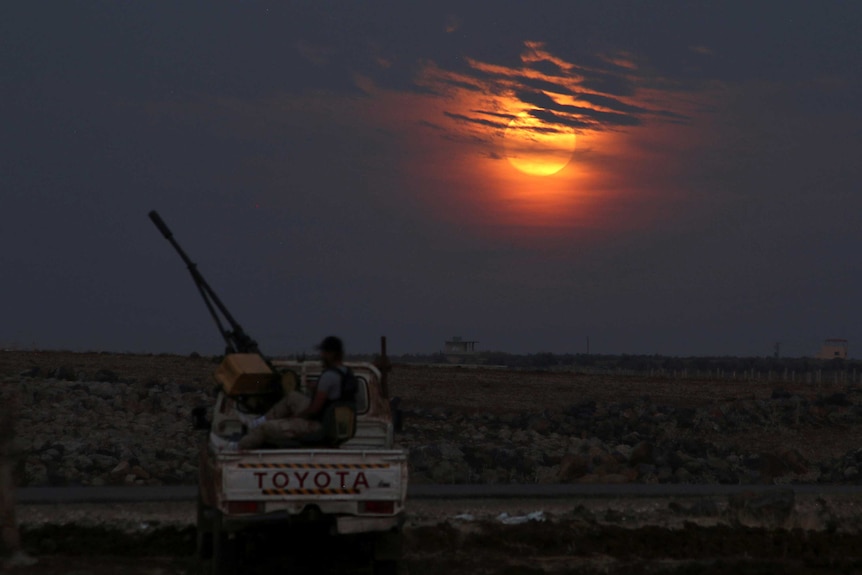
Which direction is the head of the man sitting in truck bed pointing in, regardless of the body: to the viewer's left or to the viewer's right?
to the viewer's left

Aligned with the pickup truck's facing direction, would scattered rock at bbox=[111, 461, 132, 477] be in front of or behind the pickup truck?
in front

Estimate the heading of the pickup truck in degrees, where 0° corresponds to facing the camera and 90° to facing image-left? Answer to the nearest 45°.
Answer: approximately 180°

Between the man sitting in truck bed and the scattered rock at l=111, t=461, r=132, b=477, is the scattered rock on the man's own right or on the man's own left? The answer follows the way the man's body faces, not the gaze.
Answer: on the man's own right

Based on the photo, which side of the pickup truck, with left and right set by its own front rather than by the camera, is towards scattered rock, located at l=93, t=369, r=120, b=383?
front

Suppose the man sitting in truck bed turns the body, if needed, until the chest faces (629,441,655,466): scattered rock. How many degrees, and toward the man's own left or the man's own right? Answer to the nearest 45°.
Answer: approximately 135° to the man's own right

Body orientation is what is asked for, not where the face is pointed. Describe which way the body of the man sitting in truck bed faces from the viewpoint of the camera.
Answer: to the viewer's left
